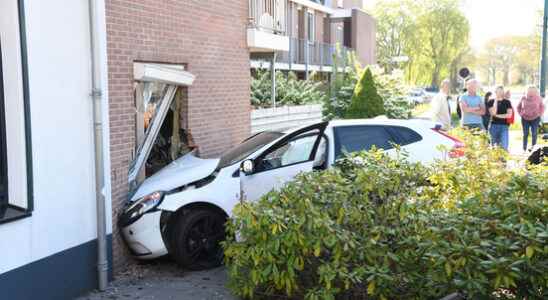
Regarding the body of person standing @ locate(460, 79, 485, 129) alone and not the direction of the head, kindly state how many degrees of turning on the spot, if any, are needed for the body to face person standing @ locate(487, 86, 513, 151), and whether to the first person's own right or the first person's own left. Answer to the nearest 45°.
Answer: approximately 135° to the first person's own left

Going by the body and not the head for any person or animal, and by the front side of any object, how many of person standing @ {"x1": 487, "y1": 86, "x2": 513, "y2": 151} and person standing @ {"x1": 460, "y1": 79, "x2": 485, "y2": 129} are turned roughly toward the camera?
2

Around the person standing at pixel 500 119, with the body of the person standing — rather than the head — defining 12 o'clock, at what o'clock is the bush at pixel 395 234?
The bush is roughly at 12 o'clock from the person standing.

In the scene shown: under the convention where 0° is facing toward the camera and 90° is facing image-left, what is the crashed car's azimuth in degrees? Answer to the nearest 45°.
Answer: approximately 45°

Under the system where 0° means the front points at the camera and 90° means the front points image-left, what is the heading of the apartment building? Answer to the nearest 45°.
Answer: approximately 315°

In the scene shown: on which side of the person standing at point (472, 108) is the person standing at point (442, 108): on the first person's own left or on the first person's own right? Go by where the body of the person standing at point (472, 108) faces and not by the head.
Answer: on the first person's own right
